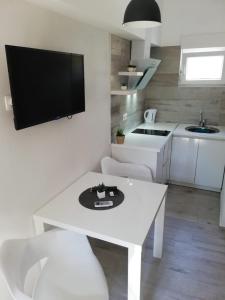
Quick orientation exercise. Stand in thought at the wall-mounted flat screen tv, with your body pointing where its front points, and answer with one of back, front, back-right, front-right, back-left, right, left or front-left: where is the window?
left

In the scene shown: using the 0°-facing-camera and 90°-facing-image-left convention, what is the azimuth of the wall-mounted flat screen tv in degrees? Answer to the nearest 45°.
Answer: approximately 315°

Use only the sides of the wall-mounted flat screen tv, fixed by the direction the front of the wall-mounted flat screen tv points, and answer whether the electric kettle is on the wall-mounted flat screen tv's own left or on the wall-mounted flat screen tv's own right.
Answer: on the wall-mounted flat screen tv's own left
